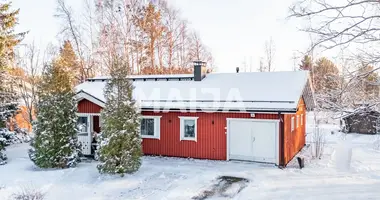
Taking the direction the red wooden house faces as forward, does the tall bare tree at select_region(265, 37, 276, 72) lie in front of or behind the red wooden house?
behind

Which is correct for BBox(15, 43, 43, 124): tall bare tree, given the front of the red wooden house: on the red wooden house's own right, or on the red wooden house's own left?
on the red wooden house's own right

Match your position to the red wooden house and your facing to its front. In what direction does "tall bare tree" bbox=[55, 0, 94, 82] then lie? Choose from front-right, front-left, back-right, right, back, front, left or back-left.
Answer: back-right

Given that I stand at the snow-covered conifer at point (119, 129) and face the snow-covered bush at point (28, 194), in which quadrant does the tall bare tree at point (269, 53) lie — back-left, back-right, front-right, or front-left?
back-right

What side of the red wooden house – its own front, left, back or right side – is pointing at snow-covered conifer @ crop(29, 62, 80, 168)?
right

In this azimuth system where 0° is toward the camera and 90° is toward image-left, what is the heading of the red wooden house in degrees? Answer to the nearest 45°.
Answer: approximately 0°

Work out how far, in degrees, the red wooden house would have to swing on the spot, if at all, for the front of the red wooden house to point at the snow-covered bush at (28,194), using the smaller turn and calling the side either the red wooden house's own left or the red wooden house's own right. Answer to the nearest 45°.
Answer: approximately 45° to the red wooden house's own right

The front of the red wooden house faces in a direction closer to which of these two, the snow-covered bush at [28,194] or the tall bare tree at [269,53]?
the snow-covered bush
